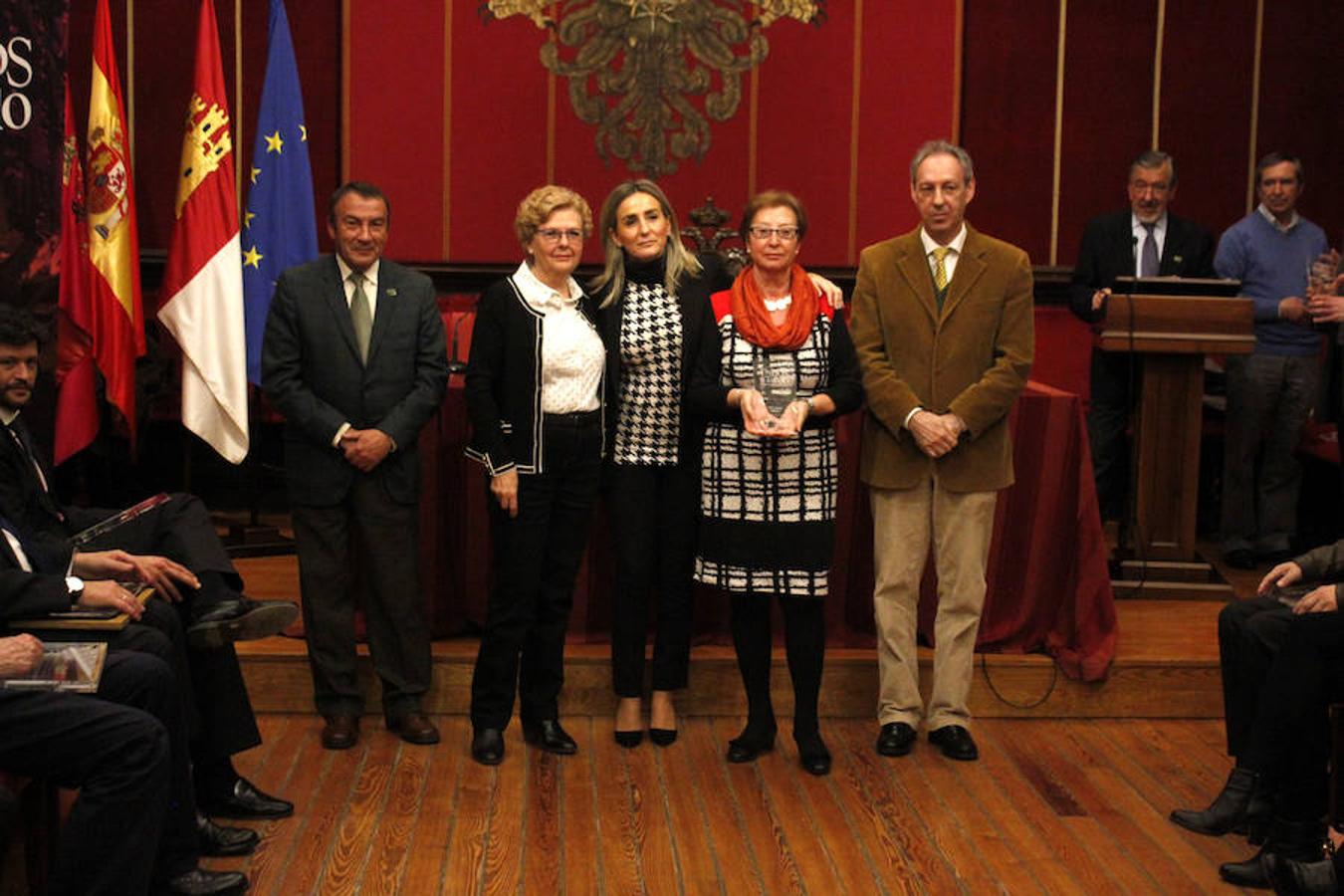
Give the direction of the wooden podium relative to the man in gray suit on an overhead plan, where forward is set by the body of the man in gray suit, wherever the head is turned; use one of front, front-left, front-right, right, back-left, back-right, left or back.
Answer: left

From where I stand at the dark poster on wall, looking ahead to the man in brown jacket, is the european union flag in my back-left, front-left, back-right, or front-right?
front-left

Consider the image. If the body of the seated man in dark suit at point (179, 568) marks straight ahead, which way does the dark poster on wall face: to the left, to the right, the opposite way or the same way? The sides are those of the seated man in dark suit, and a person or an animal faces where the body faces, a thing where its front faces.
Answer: to the right

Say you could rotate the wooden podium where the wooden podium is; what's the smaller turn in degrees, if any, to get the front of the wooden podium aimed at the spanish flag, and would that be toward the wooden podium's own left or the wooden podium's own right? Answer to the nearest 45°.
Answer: approximately 90° to the wooden podium's own right

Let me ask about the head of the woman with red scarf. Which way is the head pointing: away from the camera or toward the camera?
toward the camera

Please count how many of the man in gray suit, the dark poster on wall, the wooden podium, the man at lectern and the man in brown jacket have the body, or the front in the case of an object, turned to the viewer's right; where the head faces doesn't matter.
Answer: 0

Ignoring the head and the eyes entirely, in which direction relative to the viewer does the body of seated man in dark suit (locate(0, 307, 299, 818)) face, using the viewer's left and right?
facing to the right of the viewer

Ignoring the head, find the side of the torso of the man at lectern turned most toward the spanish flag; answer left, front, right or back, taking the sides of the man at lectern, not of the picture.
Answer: right

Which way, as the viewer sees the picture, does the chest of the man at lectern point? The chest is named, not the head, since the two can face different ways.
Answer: toward the camera

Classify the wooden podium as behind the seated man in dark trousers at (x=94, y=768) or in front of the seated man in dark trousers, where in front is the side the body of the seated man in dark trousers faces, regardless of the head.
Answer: in front

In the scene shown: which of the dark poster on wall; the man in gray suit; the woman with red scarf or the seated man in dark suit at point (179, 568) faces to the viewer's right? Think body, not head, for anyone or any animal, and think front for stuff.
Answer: the seated man in dark suit

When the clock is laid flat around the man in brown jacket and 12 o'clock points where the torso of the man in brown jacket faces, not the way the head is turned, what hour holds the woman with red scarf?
The woman with red scarf is roughly at 2 o'clock from the man in brown jacket.

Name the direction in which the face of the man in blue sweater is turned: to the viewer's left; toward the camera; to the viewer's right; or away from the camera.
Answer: toward the camera

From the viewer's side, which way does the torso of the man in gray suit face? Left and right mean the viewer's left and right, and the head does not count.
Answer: facing the viewer

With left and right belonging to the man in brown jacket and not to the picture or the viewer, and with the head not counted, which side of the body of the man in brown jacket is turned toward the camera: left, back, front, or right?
front
